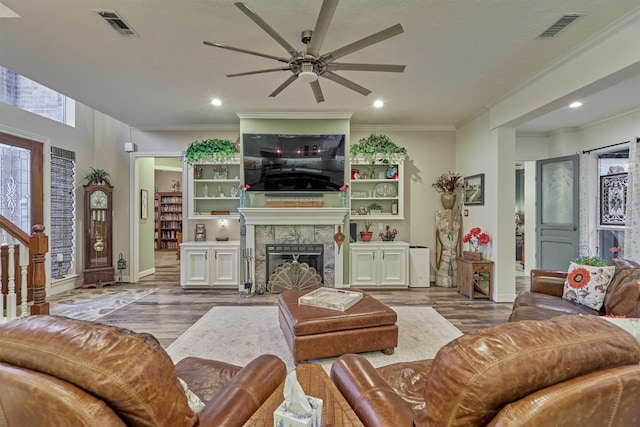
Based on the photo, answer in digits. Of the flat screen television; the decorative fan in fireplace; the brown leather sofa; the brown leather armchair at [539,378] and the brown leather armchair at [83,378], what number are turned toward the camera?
2

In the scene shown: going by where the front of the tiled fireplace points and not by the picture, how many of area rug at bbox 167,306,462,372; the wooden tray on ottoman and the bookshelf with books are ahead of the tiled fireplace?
2

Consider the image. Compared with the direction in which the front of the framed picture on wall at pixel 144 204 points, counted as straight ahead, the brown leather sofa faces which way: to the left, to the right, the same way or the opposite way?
the opposite way

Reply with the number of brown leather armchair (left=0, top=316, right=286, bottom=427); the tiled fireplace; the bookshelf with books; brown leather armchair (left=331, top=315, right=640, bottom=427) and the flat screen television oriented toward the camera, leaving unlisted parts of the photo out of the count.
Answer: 3

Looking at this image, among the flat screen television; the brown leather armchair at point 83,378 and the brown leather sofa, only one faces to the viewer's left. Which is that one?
the brown leather sofa

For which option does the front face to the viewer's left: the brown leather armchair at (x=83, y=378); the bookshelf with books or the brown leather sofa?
the brown leather sofa

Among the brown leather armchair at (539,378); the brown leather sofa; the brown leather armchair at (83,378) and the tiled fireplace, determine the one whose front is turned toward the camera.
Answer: the tiled fireplace

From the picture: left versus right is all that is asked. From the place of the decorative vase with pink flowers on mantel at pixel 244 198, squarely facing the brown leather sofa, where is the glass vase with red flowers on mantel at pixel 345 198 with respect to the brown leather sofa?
left

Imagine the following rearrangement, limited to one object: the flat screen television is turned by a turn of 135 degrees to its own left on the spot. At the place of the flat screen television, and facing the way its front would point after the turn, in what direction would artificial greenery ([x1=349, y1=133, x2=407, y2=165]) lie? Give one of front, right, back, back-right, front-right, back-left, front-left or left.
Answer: front-right

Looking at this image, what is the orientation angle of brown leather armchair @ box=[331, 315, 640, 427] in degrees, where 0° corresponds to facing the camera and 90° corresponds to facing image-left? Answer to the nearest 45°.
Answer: approximately 135°
